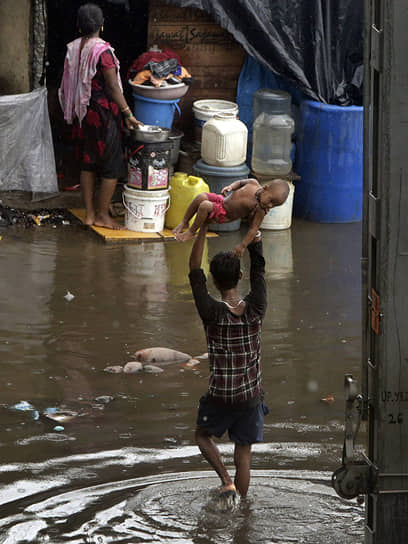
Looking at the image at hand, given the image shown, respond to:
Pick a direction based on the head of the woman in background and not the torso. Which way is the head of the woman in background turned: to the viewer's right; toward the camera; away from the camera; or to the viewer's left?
away from the camera

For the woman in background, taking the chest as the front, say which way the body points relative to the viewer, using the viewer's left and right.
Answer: facing away from the viewer and to the right of the viewer

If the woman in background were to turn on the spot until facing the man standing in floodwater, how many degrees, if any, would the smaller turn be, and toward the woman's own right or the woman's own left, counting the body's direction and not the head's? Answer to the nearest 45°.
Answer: approximately 135° to the woman's own right

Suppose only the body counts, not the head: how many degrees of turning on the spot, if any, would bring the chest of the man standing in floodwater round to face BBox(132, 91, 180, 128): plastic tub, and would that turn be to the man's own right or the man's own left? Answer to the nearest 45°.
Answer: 0° — they already face it

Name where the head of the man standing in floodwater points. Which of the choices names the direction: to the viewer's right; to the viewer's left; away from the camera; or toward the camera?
away from the camera

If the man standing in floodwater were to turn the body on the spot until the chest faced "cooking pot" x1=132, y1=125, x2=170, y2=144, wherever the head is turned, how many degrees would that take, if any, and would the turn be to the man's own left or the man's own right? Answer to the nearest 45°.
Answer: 0° — they already face it

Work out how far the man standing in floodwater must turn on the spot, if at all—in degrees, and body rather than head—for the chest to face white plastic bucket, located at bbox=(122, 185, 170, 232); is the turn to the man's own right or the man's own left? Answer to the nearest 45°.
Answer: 0° — they already face it

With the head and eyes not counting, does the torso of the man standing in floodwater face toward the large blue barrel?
yes

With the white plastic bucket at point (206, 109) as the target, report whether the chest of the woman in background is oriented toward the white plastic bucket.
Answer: yes

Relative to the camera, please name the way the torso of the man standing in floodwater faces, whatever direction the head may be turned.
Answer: away from the camera
